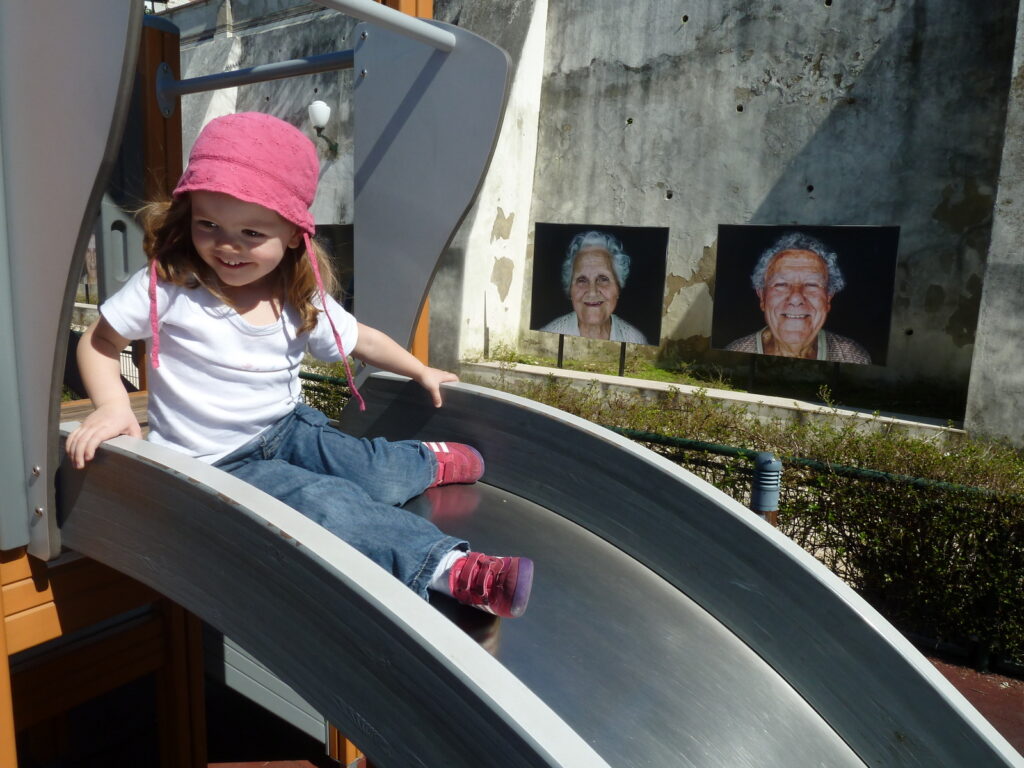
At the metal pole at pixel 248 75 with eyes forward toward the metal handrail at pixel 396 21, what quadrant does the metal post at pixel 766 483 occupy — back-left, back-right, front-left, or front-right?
front-left

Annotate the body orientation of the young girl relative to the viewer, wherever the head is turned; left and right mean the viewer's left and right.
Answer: facing the viewer and to the right of the viewer

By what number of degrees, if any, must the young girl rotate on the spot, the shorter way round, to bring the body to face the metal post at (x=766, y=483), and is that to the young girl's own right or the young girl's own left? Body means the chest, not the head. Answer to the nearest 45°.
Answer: approximately 90° to the young girl's own left

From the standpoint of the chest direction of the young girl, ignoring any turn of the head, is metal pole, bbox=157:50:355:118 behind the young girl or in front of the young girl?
behind

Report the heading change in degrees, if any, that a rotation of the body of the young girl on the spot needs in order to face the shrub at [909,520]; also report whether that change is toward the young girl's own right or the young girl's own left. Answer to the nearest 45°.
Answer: approximately 90° to the young girl's own left
